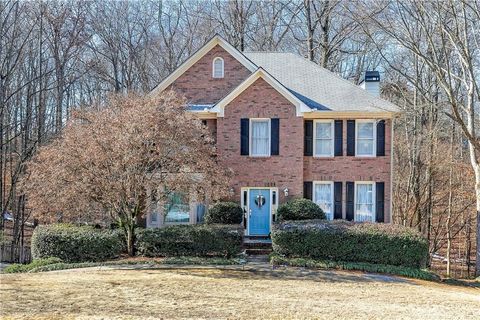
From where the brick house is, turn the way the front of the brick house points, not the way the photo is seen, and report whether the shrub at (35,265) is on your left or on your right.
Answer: on your right

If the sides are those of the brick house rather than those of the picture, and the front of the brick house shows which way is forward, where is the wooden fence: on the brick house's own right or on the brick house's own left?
on the brick house's own right

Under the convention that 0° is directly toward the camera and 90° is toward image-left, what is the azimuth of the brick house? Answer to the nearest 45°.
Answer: approximately 0°

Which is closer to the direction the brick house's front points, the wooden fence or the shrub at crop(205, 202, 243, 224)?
the shrub

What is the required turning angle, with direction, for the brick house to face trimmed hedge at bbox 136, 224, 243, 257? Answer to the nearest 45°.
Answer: approximately 45° to its right

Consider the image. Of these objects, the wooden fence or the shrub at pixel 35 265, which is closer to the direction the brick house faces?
the shrub

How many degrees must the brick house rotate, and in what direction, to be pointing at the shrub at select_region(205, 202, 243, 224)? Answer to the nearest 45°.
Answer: approximately 45° to its right

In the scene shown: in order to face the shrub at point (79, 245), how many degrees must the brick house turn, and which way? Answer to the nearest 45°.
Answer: approximately 45° to its right
